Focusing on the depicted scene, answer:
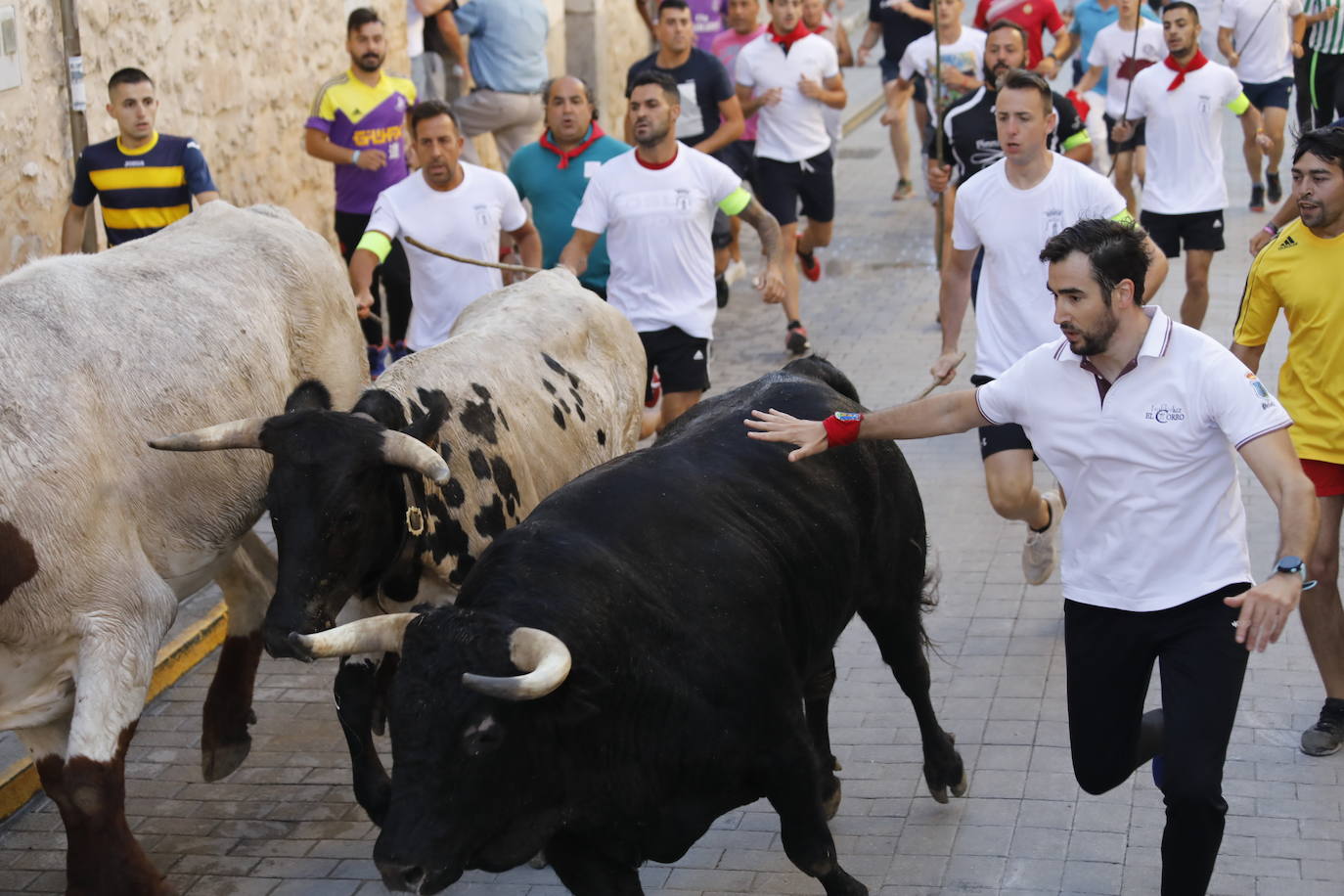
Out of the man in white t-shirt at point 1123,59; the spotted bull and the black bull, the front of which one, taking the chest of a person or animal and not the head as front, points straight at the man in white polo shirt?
the man in white t-shirt

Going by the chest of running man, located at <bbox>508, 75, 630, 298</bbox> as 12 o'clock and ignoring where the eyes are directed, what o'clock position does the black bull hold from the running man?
The black bull is roughly at 12 o'clock from the running man.

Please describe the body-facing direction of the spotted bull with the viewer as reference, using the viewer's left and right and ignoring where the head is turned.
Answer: facing the viewer and to the left of the viewer

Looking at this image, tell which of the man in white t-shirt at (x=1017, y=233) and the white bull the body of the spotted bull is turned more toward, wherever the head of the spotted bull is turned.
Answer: the white bull

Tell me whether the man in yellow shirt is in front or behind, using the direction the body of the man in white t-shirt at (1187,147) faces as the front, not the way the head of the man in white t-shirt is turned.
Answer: in front

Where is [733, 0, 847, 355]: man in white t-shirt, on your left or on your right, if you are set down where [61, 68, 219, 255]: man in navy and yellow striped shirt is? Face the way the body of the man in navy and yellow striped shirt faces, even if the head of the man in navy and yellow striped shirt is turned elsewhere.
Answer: on your left

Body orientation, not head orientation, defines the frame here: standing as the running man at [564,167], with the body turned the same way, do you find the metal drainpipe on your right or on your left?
on your right

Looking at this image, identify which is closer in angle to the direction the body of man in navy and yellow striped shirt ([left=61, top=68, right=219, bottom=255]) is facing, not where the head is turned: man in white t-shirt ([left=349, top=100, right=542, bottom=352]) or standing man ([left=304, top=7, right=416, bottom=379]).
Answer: the man in white t-shirt

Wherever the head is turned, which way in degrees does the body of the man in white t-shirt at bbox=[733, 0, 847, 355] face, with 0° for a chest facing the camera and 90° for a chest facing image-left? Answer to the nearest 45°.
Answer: approximately 0°

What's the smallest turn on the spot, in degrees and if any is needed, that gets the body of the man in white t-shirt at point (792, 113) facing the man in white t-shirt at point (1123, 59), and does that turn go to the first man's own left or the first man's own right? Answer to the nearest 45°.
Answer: approximately 135° to the first man's own left

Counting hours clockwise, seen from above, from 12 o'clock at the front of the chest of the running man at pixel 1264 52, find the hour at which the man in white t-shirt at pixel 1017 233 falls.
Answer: The man in white t-shirt is roughly at 12 o'clock from the running man.
